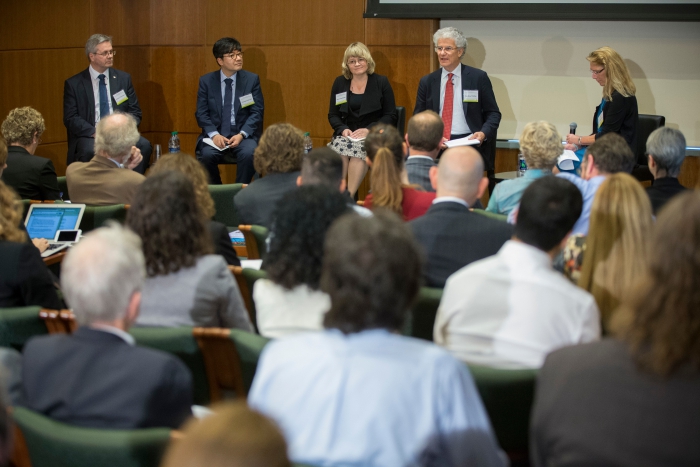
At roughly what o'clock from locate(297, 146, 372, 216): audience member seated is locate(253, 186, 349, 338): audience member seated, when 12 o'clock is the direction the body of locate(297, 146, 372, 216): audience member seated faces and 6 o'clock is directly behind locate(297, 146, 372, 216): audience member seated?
locate(253, 186, 349, 338): audience member seated is roughly at 6 o'clock from locate(297, 146, 372, 216): audience member seated.

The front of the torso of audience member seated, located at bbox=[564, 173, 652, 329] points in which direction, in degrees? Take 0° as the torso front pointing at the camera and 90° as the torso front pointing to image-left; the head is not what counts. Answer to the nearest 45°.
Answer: approximately 180°

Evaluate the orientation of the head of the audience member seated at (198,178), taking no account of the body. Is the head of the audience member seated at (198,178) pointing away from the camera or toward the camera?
away from the camera

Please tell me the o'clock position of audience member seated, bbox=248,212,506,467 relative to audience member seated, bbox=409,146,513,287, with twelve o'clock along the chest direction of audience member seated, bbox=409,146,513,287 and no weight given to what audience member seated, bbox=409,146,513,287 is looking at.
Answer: audience member seated, bbox=248,212,506,467 is roughly at 6 o'clock from audience member seated, bbox=409,146,513,287.

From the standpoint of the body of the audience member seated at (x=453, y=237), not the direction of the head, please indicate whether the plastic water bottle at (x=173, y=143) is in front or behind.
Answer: in front

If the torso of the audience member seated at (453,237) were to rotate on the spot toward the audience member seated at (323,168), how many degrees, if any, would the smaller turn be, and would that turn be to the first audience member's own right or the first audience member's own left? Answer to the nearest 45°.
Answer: approximately 45° to the first audience member's own left

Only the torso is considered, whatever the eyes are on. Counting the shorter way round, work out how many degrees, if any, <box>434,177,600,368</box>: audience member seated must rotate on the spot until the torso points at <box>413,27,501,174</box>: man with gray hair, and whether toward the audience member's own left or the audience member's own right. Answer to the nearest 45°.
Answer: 0° — they already face them

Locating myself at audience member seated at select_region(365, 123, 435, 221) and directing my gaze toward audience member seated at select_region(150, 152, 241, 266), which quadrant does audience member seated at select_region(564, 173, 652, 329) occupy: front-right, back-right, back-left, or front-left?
back-left

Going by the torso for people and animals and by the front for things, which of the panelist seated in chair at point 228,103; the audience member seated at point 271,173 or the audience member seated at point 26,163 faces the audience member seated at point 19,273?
the panelist seated in chair

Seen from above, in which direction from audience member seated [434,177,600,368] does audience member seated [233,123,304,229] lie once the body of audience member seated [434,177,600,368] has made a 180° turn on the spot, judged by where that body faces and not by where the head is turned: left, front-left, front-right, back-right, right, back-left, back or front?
back-right

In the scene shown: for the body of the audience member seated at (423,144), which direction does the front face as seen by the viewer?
away from the camera

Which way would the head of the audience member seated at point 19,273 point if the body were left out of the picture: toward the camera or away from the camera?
away from the camera

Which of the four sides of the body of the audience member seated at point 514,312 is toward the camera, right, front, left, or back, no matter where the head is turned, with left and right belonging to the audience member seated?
back

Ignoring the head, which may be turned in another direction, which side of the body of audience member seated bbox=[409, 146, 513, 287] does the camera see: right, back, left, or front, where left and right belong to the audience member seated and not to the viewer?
back

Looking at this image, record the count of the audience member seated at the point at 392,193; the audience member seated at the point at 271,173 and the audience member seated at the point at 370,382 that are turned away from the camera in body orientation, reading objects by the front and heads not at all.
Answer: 3

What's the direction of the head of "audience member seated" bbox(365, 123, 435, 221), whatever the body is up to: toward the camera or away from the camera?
away from the camera

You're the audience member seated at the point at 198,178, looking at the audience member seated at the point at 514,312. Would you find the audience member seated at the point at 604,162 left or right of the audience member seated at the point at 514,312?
left

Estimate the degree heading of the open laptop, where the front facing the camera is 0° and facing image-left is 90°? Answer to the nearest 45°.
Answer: approximately 45°

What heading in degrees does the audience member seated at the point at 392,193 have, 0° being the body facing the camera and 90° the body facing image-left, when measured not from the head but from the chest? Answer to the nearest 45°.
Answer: approximately 180°

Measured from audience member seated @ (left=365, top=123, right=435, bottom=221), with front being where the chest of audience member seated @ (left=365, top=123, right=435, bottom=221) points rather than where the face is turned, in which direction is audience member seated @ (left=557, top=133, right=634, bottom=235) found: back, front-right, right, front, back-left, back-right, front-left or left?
right

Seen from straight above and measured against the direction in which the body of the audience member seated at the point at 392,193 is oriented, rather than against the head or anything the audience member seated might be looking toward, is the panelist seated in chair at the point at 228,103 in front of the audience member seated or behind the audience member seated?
in front
